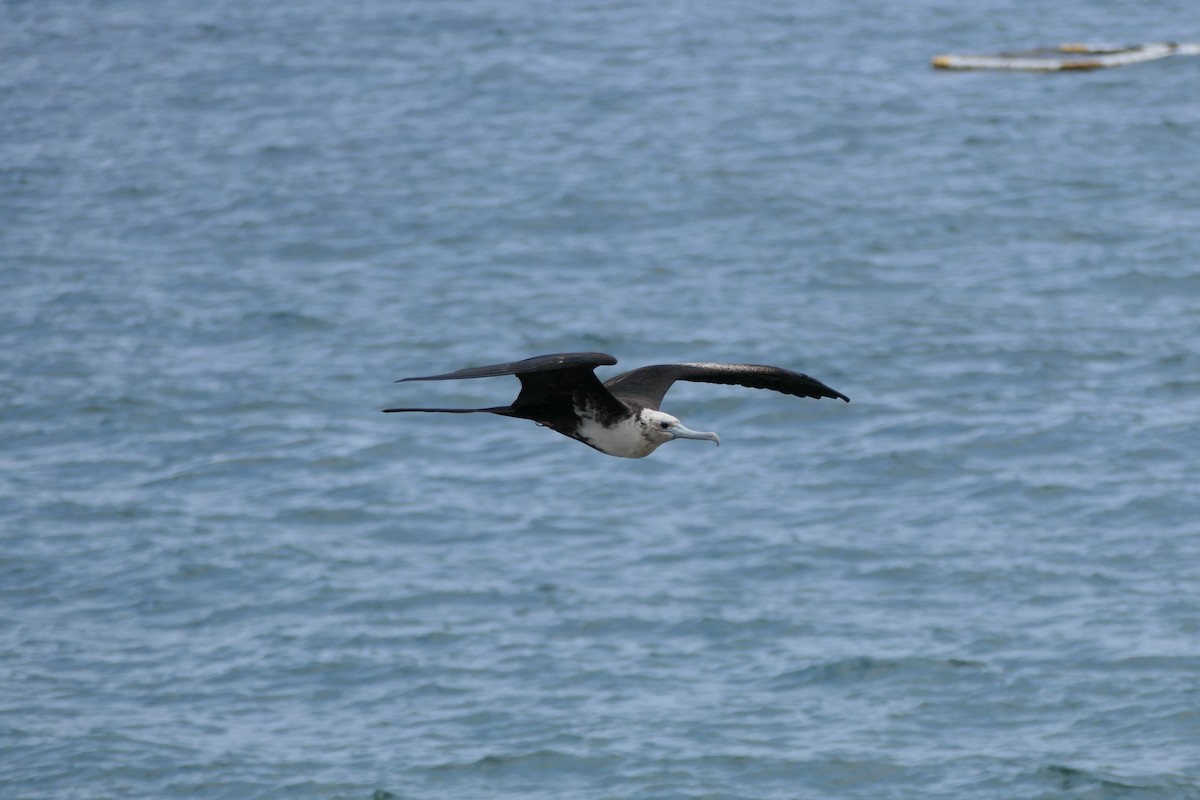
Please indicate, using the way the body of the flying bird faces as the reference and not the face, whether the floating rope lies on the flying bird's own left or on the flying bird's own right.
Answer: on the flying bird's own left

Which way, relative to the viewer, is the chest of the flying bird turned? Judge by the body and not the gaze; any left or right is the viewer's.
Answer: facing the viewer and to the right of the viewer
